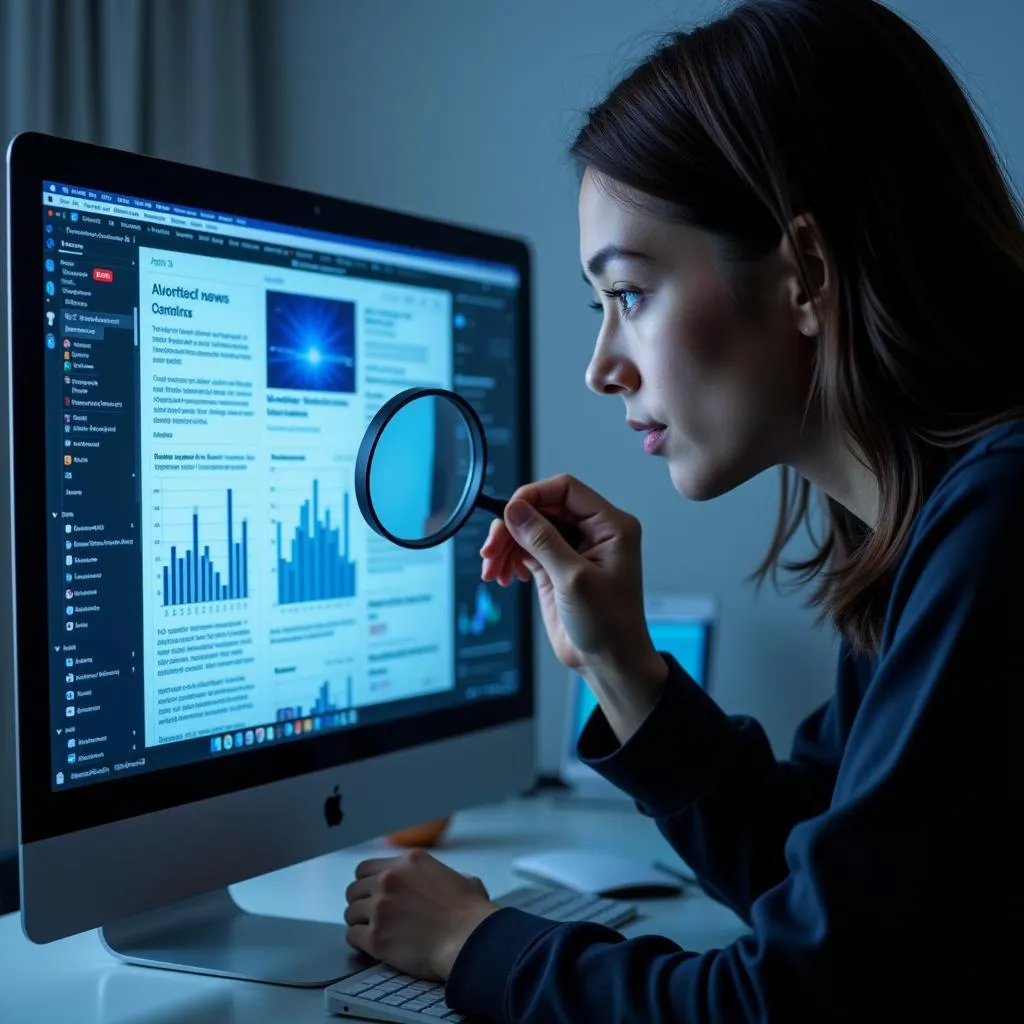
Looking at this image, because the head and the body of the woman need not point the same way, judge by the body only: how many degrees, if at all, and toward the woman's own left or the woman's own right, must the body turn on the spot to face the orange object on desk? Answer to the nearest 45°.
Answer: approximately 45° to the woman's own right

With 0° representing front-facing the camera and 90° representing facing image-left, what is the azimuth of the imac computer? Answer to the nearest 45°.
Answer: approximately 315°

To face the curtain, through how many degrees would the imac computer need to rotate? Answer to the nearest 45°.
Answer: approximately 135° to its left

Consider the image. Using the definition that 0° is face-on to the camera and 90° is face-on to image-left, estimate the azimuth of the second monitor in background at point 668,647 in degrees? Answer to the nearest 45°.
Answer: approximately 0°

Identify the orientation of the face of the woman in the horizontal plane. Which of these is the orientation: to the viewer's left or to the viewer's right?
to the viewer's left

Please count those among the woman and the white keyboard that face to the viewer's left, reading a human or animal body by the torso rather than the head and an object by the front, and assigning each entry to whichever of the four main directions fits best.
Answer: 1

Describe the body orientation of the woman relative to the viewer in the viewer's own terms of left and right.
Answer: facing to the left of the viewer
